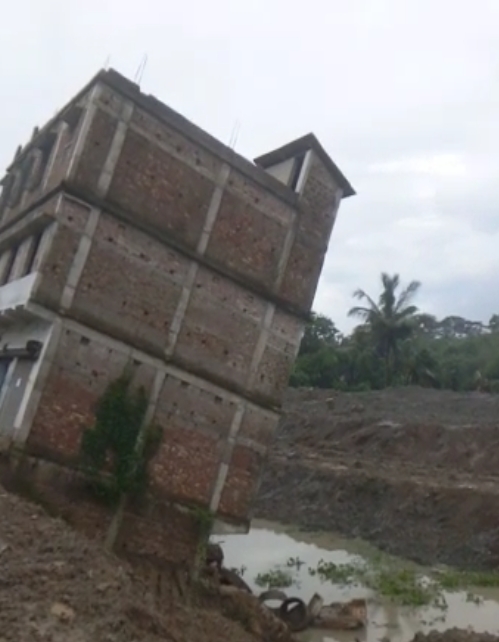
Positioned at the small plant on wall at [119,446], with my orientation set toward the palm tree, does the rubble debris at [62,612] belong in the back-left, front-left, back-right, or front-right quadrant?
back-right

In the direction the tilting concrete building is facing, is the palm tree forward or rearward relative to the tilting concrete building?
rearward

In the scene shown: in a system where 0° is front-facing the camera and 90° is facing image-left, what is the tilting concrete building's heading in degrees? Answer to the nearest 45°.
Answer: approximately 45°
